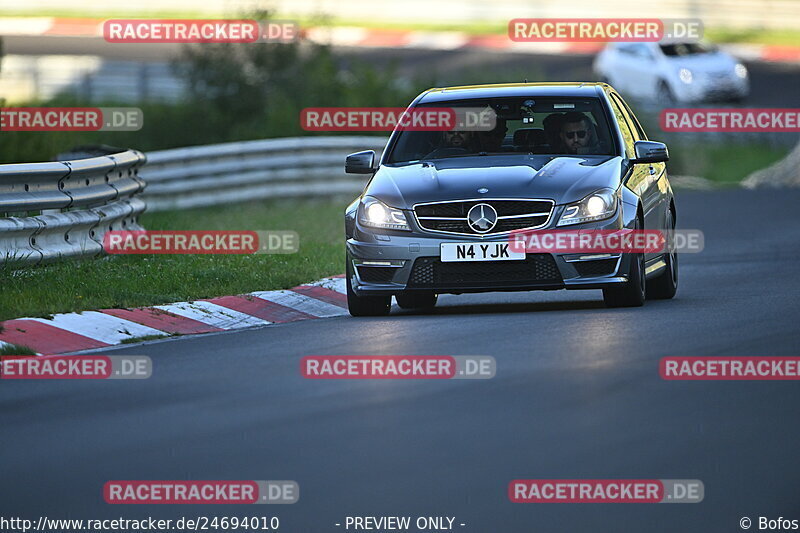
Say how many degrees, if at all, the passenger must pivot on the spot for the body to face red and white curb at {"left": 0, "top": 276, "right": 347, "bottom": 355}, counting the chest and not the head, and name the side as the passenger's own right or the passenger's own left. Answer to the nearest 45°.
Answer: approximately 45° to the passenger's own right

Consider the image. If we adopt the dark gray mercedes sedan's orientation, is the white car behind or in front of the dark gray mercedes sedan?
behind

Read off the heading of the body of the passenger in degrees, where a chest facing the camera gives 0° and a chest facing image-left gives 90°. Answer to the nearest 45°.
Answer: approximately 0°

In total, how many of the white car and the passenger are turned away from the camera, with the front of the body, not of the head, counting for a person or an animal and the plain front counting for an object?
0

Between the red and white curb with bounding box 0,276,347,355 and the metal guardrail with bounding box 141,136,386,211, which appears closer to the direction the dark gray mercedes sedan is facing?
the red and white curb

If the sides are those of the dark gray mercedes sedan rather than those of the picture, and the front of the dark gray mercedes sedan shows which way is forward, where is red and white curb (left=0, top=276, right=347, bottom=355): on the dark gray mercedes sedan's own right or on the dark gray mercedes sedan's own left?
on the dark gray mercedes sedan's own right

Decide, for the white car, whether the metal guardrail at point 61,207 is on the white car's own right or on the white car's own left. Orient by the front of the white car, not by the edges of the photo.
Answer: on the white car's own right

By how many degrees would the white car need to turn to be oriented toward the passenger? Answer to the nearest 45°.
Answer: approximately 45° to its right

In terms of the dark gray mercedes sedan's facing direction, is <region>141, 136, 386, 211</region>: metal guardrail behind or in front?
behind

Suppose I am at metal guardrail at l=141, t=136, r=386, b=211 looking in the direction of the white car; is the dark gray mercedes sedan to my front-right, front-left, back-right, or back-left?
back-right
